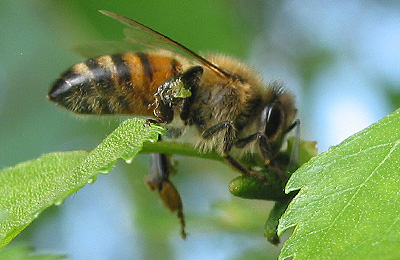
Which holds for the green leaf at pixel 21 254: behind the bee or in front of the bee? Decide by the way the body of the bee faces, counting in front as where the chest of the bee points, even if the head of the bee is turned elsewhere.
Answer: behind

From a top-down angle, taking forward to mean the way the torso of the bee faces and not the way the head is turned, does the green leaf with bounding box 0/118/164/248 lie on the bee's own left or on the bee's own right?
on the bee's own right

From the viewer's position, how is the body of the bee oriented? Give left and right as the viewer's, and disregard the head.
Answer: facing to the right of the viewer
